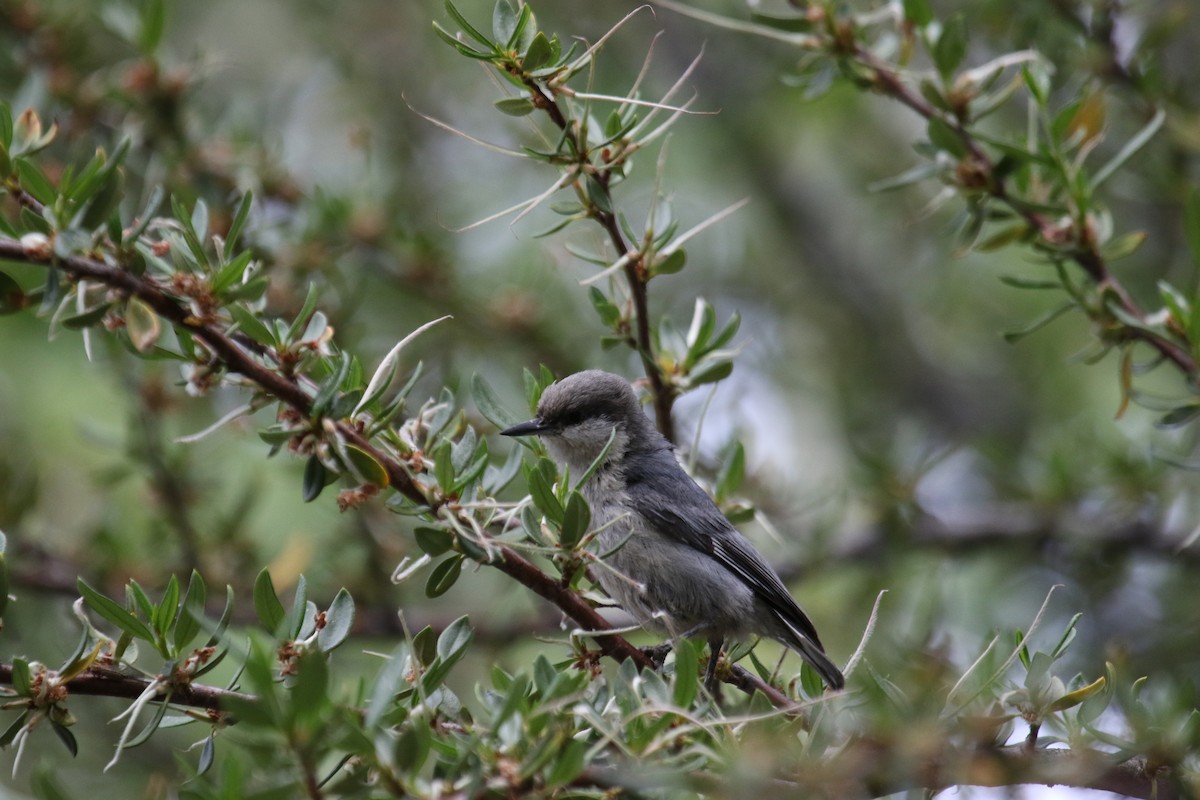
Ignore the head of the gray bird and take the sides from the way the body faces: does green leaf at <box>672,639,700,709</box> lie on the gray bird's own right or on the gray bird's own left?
on the gray bird's own left

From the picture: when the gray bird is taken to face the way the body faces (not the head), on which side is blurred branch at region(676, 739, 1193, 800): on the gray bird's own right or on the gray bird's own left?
on the gray bird's own left

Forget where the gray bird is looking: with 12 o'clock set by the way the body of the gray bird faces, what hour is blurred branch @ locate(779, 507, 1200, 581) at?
The blurred branch is roughly at 5 o'clock from the gray bird.

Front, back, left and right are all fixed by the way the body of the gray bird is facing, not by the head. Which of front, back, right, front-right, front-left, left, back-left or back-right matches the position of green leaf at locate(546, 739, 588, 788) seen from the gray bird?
left

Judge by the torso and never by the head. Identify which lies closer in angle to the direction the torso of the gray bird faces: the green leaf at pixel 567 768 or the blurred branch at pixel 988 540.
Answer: the green leaf

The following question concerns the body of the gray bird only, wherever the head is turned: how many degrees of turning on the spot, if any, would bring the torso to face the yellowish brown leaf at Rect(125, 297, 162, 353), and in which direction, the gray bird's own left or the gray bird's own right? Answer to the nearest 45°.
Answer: approximately 45° to the gray bird's own left

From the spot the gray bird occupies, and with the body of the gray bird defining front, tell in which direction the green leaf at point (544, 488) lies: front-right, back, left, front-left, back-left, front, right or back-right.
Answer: front

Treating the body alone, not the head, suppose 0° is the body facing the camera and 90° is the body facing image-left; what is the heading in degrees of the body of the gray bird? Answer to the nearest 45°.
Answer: approximately 90°
